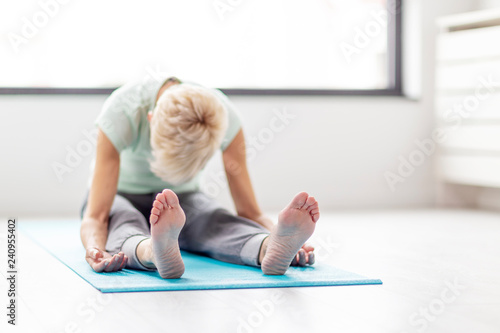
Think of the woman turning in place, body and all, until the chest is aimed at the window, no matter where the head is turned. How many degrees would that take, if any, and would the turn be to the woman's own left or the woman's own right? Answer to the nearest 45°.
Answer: approximately 135° to the woman's own left

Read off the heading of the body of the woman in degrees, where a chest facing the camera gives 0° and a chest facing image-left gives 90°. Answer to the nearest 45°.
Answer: approximately 315°

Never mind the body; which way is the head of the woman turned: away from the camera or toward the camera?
toward the camera
